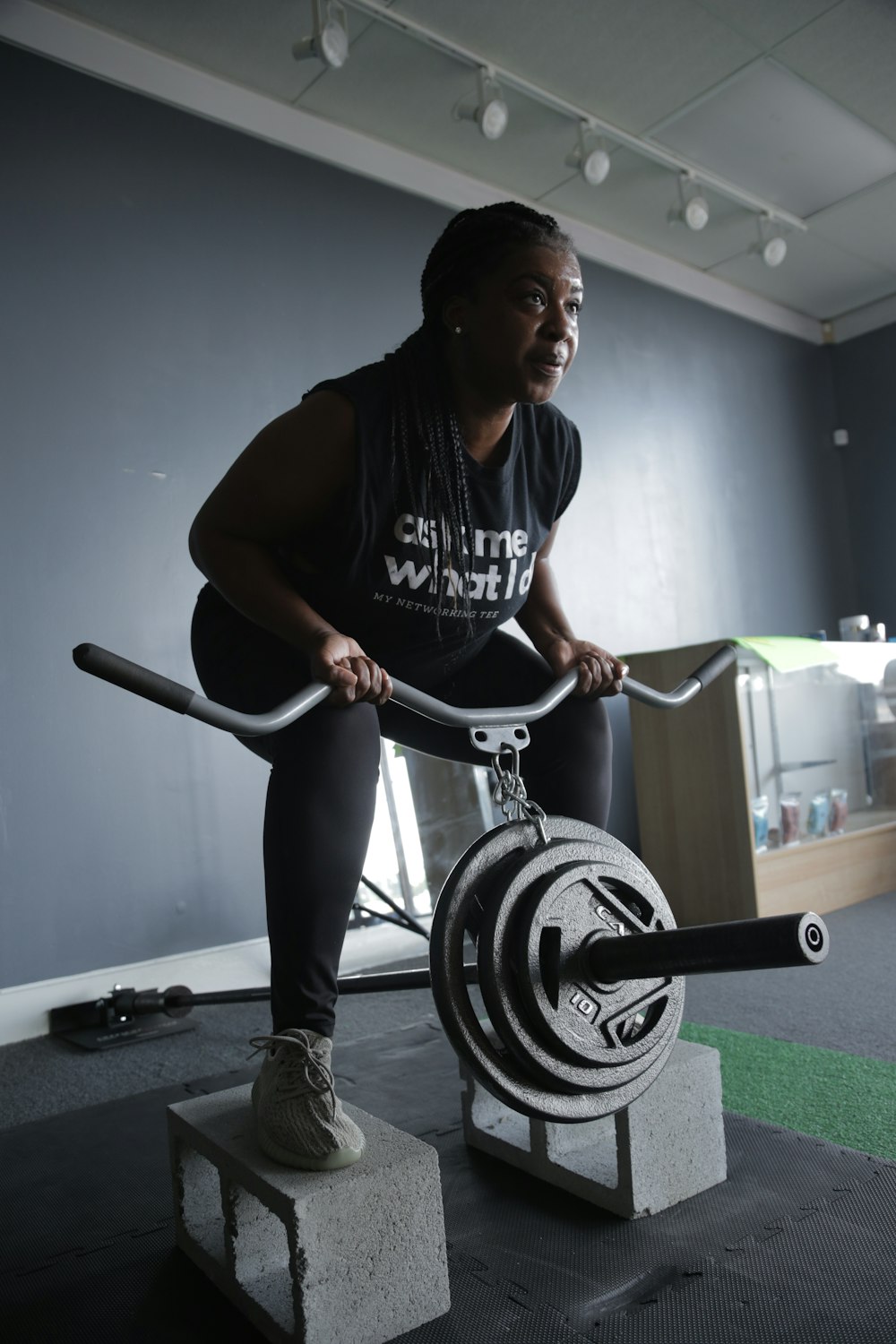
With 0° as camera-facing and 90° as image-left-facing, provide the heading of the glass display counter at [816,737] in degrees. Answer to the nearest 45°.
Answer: approximately 315°

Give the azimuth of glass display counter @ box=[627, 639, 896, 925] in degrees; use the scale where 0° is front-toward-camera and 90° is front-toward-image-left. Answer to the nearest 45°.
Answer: approximately 315°

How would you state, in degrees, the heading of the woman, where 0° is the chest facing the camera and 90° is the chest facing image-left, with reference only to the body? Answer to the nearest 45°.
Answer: approximately 315°

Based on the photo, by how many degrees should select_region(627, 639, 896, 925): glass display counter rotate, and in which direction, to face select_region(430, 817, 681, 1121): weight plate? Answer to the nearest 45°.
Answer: approximately 45° to its right

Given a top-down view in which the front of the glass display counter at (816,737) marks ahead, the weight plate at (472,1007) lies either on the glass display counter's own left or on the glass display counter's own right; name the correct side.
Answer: on the glass display counter's own right
